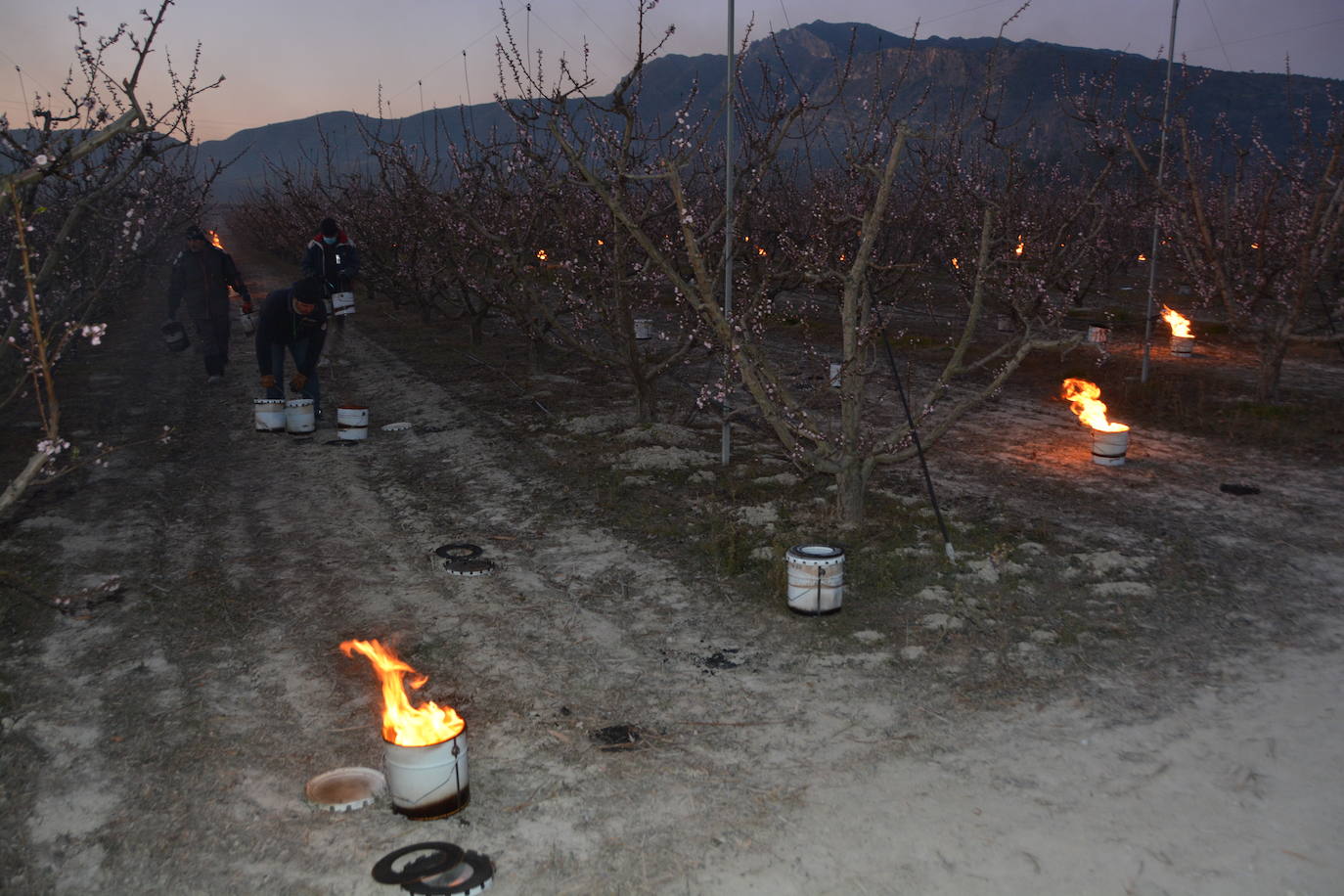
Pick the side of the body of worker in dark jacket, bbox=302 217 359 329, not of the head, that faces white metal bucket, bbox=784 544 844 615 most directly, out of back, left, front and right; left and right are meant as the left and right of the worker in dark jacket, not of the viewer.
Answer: front

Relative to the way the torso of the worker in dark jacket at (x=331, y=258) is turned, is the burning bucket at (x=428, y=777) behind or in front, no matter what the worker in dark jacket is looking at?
in front

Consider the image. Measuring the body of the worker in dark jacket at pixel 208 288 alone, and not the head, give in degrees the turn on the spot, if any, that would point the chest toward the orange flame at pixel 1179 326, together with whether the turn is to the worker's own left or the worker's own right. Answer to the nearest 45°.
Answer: approximately 90° to the worker's own left

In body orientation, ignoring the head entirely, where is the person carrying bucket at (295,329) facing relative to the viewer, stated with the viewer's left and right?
facing the viewer and to the right of the viewer

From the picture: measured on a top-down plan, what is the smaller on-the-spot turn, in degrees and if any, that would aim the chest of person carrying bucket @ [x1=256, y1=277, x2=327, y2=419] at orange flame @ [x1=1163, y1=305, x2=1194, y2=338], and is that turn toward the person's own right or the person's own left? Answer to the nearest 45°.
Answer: approximately 45° to the person's own left

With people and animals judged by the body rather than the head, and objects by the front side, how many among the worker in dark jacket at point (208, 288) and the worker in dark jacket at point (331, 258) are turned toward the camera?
2

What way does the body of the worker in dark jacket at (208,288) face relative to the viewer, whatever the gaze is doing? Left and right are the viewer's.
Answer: facing the viewer

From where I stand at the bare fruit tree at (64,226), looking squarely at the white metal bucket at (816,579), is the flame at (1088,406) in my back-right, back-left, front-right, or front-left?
front-left

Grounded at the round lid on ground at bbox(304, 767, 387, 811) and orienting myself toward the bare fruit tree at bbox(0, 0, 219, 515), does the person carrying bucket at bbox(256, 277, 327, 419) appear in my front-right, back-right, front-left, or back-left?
front-right

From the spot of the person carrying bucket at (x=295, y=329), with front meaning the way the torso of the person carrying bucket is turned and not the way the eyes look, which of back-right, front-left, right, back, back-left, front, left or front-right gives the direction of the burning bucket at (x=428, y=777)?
front-right

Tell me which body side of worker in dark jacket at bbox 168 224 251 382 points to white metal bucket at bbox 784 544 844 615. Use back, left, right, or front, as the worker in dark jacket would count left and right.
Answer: front

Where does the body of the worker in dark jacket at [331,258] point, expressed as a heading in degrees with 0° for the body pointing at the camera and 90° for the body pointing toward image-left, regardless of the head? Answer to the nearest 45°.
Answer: approximately 0°
